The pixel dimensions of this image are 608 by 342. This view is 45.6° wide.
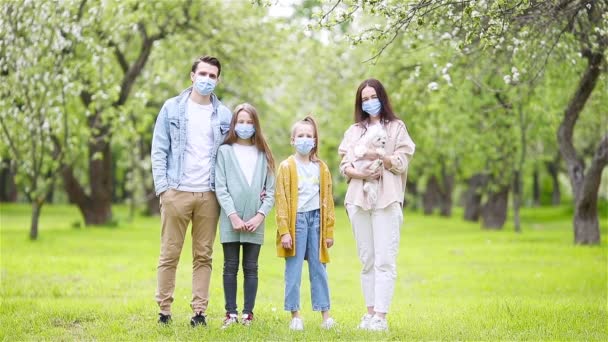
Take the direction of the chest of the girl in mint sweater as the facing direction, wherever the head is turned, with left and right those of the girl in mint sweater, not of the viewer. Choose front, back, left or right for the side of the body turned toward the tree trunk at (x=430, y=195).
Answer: back

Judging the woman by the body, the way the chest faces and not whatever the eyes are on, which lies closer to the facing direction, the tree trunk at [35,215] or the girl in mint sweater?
the girl in mint sweater

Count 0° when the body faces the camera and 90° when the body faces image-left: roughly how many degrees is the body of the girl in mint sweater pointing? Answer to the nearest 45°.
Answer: approximately 0°

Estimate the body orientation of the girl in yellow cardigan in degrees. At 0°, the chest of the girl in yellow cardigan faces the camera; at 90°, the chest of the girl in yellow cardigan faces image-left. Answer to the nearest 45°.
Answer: approximately 0°

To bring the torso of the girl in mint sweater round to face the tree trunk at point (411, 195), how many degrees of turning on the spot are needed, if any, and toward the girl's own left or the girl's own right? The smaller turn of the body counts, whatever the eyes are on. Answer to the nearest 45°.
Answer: approximately 180°

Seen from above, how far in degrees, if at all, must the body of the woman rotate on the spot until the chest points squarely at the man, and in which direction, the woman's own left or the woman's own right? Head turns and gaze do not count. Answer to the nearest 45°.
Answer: approximately 90° to the woman's own right

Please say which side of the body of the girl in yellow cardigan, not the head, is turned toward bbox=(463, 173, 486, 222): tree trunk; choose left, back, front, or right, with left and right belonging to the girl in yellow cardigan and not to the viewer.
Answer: back
